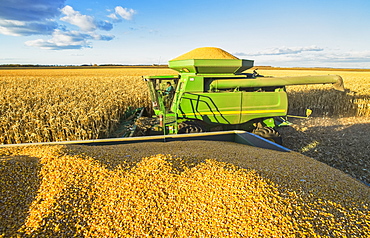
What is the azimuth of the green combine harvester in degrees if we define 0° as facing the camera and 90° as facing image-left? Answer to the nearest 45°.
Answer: approximately 90°
